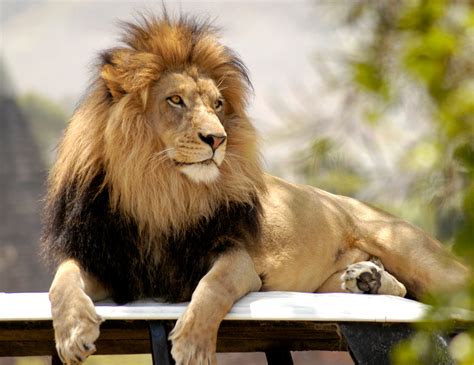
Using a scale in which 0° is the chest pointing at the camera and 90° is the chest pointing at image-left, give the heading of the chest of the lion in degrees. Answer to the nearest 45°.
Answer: approximately 45°
